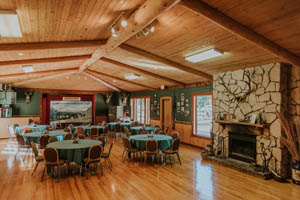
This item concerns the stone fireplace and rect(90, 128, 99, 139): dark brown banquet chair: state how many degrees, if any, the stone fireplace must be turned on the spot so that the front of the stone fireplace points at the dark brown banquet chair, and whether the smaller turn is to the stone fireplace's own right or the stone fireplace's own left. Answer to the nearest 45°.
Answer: approximately 45° to the stone fireplace's own right

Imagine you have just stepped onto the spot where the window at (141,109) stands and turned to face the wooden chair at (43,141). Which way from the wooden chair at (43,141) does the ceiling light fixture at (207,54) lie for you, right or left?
left

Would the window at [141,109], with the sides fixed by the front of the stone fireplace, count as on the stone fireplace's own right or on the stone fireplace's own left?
on the stone fireplace's own right

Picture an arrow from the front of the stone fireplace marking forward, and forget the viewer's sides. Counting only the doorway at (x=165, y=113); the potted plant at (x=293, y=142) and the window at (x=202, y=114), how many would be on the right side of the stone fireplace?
2

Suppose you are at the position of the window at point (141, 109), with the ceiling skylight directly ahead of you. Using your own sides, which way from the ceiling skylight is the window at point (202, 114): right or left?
left

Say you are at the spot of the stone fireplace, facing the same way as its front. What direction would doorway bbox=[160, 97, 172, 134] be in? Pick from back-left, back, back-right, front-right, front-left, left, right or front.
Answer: right

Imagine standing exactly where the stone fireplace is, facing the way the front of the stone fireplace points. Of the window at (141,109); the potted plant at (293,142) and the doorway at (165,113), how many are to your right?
2

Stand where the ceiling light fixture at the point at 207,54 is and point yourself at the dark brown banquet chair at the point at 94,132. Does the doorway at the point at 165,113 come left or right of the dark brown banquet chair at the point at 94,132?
right

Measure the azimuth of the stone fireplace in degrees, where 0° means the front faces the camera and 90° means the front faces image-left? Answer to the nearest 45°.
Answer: approximately 45°

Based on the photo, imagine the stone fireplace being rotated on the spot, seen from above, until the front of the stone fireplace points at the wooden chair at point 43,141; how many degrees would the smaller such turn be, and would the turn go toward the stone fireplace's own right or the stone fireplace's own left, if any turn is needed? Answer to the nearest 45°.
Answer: approximately 45° to the stone fireplace's own right

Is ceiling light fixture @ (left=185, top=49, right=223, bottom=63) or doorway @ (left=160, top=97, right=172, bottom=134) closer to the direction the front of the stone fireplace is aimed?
the ceiling light fixture

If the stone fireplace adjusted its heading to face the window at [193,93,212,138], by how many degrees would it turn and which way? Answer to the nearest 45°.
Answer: approximately 90° to its right
